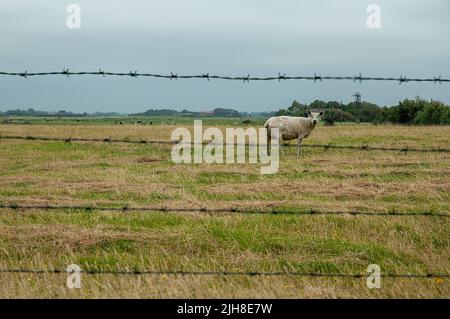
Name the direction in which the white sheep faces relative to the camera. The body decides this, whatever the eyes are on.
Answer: to the viewer's right
